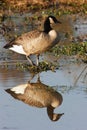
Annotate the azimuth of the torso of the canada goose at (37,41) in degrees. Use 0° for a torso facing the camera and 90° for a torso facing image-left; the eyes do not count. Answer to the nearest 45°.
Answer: approximately 270°
